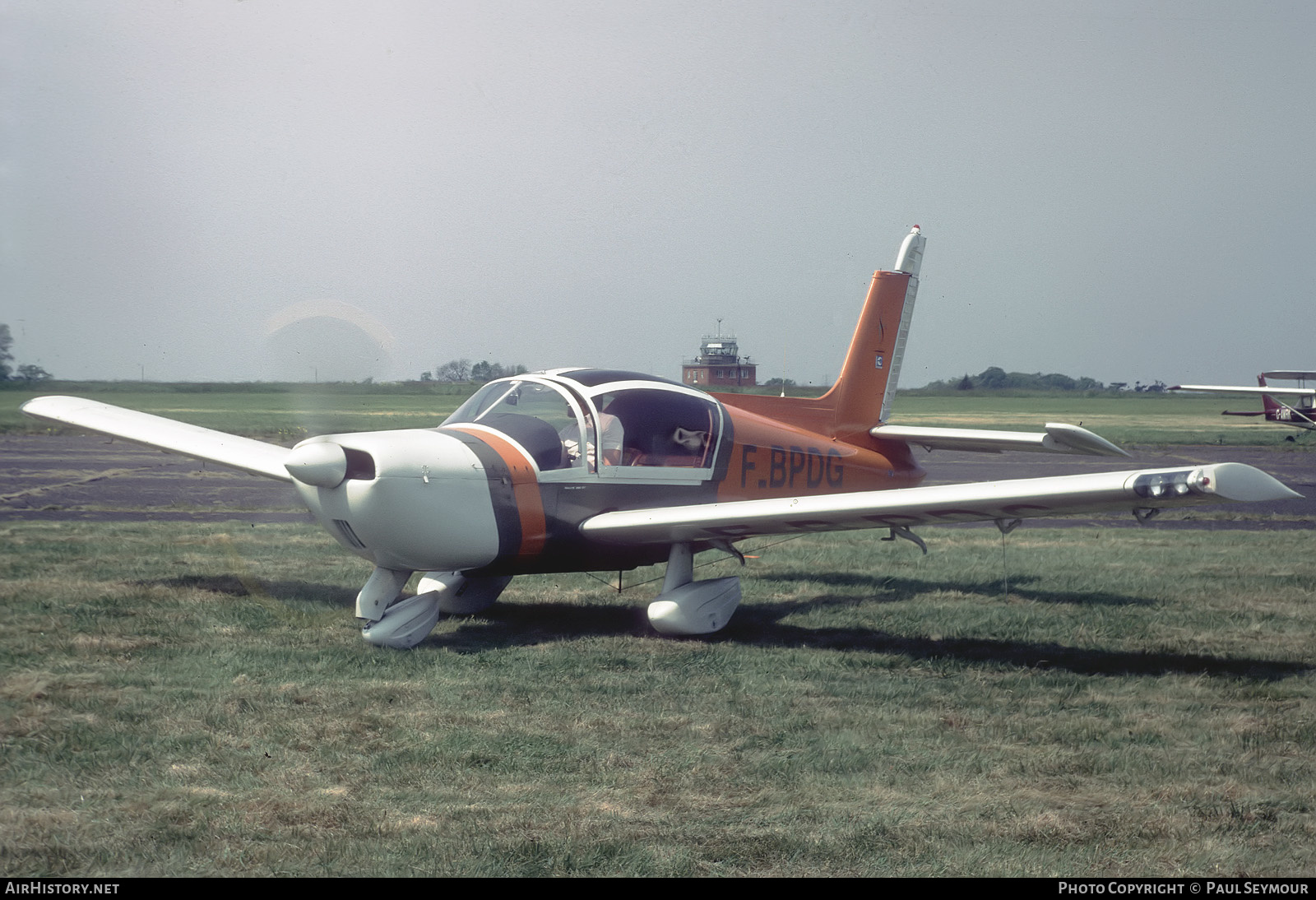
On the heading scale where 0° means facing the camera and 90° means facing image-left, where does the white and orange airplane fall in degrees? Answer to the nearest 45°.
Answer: approximately 45°

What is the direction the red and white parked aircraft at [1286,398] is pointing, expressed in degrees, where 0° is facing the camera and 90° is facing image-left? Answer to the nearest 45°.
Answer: approximately 315°
